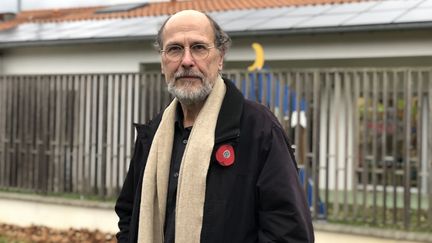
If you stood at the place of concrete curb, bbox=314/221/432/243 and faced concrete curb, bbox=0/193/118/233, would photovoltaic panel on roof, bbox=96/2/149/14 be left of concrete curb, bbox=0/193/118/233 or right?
right

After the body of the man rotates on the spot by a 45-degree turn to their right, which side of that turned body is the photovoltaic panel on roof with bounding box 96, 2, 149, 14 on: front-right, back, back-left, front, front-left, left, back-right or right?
right

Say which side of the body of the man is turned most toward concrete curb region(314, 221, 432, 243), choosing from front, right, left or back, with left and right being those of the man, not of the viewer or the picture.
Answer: back

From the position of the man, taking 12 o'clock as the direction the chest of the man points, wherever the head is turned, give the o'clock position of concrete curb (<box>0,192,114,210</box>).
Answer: The concrete curb is roughly at 4 o'clock from the man.

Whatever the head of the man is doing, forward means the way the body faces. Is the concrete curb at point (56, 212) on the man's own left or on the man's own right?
on the man's own right

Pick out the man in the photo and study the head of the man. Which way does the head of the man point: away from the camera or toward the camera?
toward the camera

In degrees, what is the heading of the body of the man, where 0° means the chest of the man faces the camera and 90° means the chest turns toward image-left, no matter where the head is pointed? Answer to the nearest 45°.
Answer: approximately 45°
